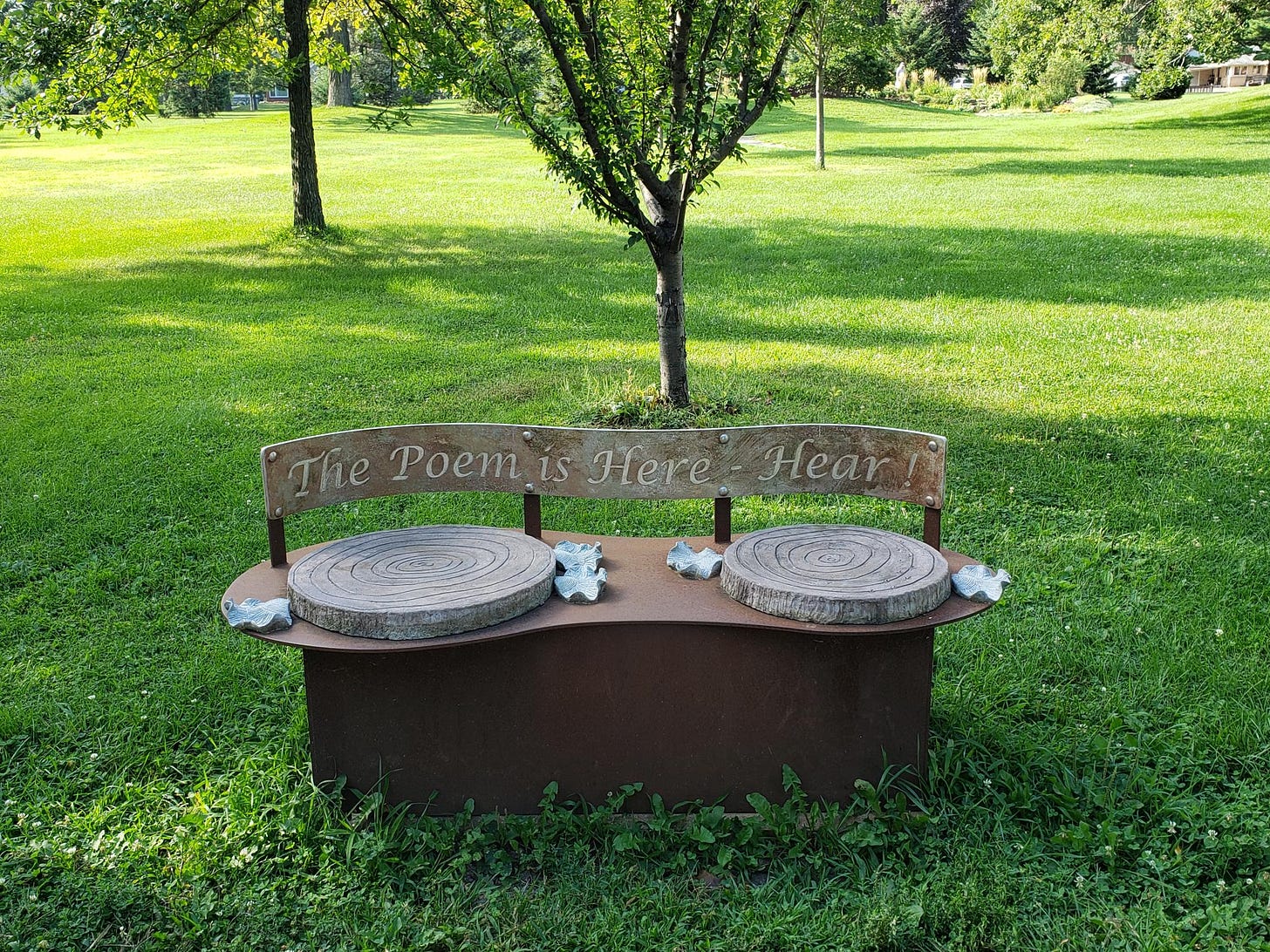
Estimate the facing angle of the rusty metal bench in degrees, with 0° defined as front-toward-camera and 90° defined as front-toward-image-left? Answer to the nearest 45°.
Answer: approximately 0°

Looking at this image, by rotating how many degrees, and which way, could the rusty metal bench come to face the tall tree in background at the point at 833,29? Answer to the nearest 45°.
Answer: approximately 180°

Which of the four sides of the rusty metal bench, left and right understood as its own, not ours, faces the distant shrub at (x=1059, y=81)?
back

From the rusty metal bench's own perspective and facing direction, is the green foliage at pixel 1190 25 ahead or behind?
behind

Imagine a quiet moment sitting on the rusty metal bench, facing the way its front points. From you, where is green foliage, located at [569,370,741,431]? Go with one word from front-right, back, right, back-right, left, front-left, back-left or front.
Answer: back

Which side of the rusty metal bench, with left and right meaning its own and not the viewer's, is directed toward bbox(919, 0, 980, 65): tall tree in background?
back

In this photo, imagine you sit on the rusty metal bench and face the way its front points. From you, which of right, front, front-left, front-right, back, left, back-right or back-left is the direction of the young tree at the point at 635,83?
back
